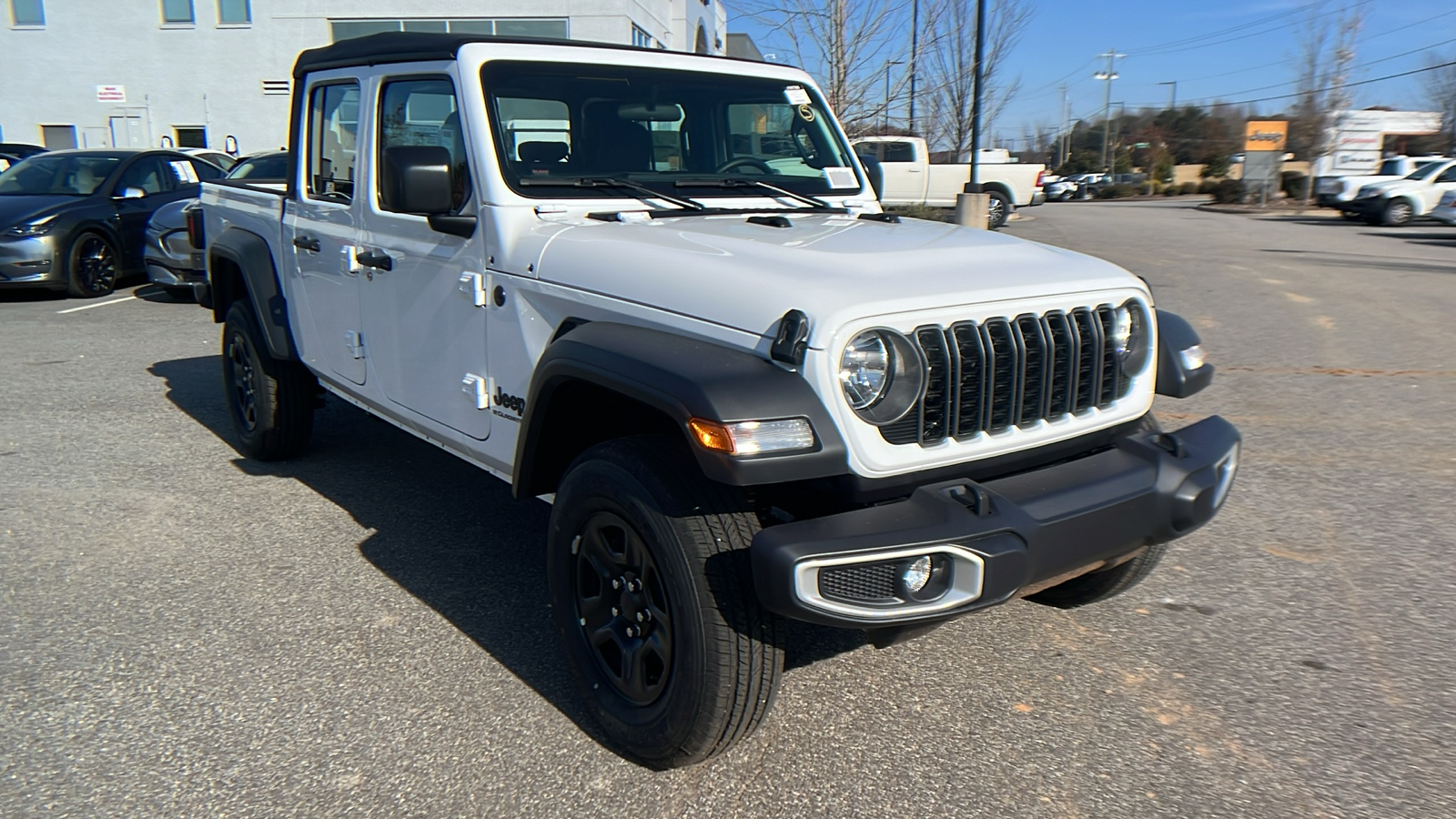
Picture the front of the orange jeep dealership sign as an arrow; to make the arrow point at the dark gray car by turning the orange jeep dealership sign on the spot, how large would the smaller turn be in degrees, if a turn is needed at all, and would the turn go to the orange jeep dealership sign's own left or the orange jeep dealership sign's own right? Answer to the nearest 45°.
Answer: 0° — it already faces it

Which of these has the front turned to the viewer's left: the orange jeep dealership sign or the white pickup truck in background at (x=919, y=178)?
the white pickup truck in background

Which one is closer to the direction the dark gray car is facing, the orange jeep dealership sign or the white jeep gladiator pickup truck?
the white jeep gladiator pickup truck

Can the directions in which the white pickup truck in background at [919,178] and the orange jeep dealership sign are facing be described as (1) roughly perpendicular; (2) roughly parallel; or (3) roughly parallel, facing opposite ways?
roughly perpendicular

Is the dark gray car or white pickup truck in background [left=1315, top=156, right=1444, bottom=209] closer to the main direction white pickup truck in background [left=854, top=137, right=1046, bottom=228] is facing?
the dark gray car

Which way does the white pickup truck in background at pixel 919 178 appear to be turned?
to the viewer's left

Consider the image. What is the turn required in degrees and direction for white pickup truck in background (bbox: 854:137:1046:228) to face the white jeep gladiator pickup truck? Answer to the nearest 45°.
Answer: approximately 90° to its left

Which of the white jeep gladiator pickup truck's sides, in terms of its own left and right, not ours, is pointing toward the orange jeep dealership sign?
left

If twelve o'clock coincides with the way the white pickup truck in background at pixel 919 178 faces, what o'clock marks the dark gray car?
The dark gray car is roughly at 10 o'clock from the white pickup truck in background.

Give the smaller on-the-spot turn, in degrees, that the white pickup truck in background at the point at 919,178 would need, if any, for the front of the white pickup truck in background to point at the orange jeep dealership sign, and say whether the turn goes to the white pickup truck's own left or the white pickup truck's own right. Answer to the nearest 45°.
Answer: approximately 135° to the white pickup truck's own right

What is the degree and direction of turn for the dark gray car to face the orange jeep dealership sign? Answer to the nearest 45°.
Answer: approximately 135° to its left

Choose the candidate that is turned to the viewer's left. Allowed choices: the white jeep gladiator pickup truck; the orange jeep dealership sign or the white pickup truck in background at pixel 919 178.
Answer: the white pickup truck in background
